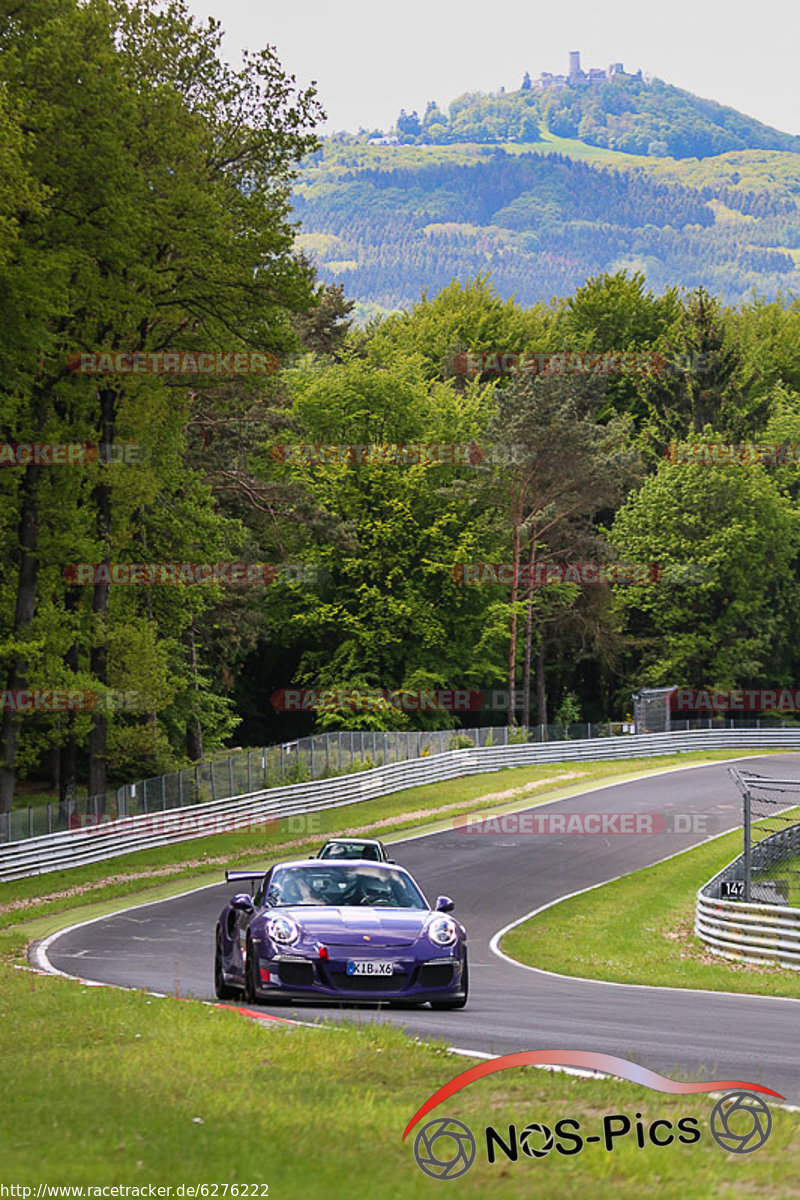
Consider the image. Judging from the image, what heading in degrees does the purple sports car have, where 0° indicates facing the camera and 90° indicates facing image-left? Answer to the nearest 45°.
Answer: approximately 0°

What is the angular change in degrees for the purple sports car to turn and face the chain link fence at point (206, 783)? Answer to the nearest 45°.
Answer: approximately 180°

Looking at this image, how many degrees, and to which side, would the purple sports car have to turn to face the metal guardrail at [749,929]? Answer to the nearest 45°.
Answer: approximately 135° to its left

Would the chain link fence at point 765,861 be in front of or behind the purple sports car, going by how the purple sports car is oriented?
behind

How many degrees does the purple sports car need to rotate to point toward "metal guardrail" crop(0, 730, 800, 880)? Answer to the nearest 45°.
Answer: approximately 180°

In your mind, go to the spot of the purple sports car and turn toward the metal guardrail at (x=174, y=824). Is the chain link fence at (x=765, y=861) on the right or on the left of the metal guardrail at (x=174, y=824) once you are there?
right
